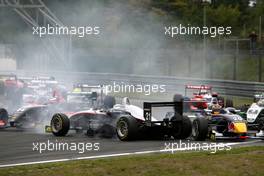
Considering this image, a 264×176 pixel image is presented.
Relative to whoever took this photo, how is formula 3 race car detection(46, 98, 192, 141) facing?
facing away from the viewer and to the left of the viewer

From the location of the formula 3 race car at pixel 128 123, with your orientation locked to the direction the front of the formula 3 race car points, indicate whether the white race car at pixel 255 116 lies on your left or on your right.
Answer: on your right
